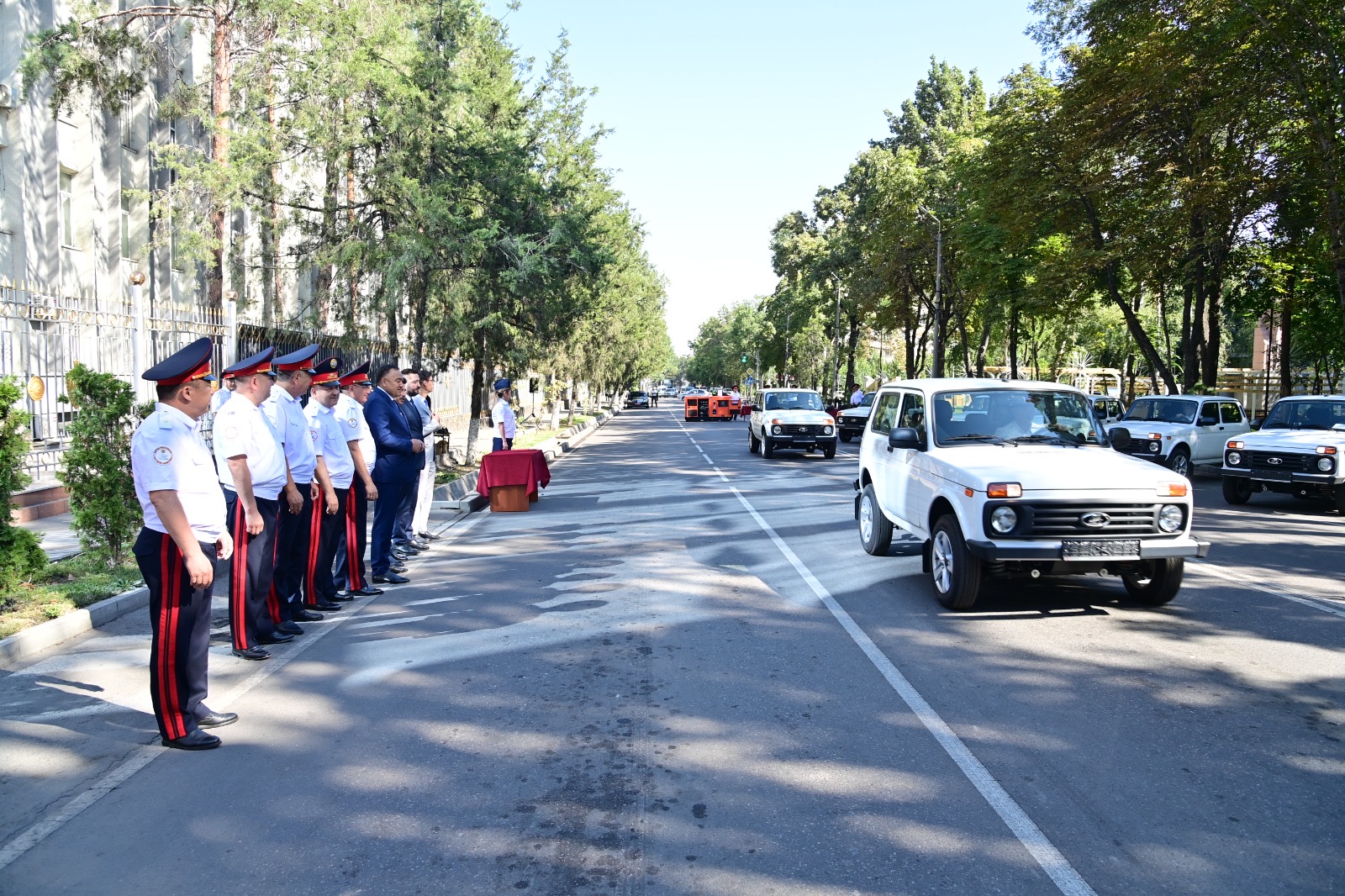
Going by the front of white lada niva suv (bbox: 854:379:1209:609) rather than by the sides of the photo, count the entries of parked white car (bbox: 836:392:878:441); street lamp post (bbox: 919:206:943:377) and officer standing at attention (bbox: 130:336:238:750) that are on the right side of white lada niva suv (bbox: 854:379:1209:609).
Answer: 1

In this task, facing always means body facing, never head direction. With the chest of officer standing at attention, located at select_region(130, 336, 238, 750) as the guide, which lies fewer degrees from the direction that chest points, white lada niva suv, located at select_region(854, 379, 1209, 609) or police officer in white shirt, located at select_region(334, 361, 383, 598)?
the white lada niva suv

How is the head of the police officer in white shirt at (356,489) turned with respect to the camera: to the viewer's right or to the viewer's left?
to the viewer's right

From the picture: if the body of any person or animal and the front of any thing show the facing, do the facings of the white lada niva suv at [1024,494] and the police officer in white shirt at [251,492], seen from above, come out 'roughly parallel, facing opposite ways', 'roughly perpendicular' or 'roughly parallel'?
roughly perpendicular

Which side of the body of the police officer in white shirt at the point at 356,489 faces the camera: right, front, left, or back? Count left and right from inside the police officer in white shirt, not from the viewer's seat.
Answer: right

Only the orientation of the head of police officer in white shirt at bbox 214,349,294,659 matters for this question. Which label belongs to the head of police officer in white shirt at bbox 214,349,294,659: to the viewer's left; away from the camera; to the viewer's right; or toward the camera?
to the viewer's right

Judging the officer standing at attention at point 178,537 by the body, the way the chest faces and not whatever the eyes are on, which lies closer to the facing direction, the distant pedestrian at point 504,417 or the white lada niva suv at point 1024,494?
the white lada niva suv

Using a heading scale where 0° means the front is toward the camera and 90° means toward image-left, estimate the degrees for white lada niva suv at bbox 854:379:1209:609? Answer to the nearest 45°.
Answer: approximately 315°

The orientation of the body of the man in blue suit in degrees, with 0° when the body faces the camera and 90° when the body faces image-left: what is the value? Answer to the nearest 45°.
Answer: approximately 270°

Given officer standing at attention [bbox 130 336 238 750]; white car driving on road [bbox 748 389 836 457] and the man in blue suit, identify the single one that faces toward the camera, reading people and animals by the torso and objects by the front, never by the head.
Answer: the white car driving on road

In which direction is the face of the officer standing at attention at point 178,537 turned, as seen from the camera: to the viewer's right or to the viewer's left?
to the viewer's right

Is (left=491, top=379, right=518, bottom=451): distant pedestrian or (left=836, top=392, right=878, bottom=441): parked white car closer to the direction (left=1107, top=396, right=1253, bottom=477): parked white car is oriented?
the distant pedestrian

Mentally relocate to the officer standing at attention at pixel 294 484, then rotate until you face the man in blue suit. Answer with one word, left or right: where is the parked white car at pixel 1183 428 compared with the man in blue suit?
right

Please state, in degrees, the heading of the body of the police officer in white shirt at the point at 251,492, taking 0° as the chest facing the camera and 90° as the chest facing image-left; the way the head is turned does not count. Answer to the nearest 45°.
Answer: approximately 270°

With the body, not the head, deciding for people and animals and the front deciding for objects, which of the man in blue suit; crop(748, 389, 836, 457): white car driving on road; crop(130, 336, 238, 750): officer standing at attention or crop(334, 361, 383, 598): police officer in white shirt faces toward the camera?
the white car driving on road

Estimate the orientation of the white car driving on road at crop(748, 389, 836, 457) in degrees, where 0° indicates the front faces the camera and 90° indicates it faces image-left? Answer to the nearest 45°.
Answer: approximately 0°
